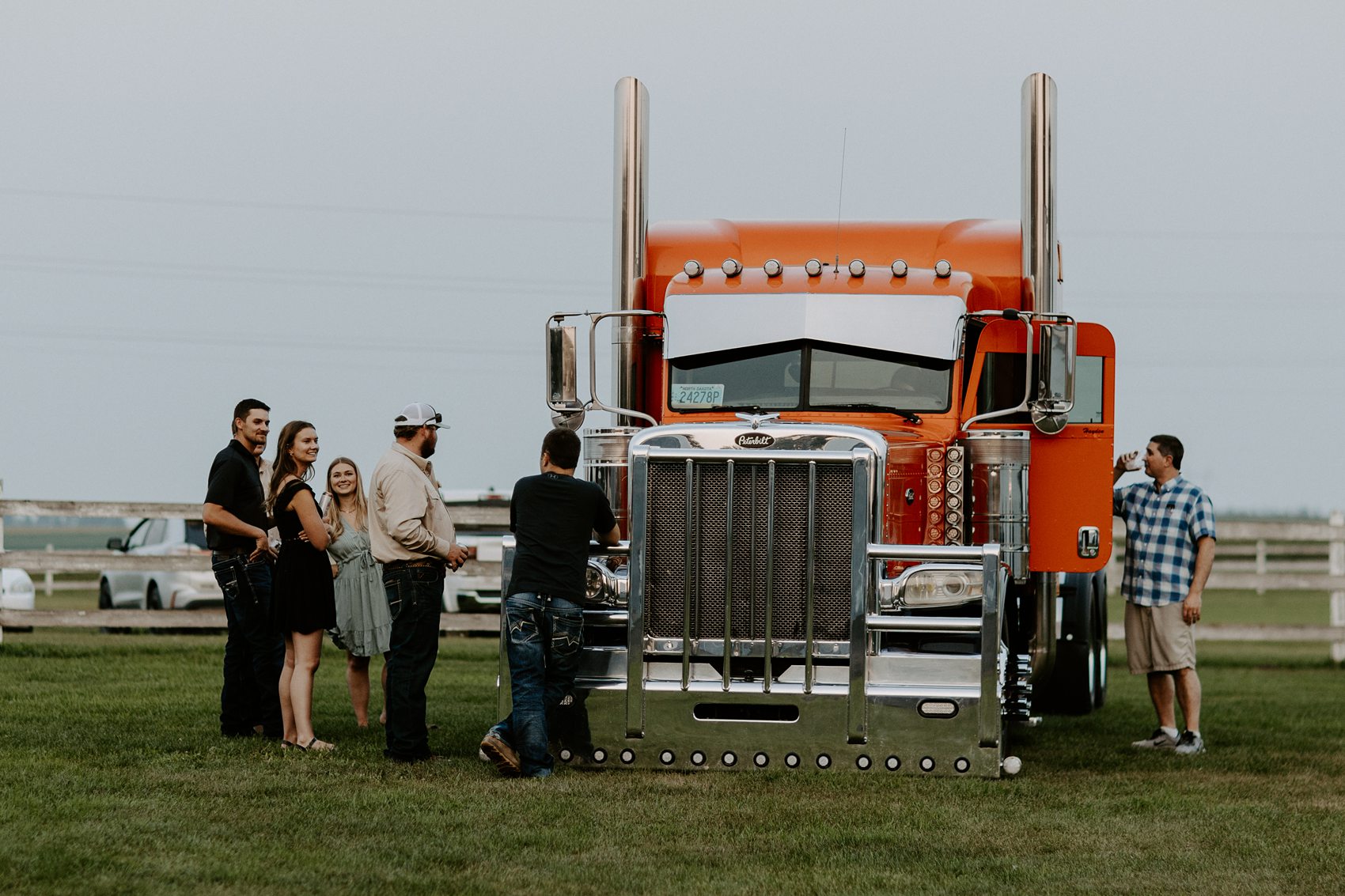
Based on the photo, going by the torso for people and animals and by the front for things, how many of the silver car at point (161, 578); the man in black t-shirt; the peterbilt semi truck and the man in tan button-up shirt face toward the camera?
1

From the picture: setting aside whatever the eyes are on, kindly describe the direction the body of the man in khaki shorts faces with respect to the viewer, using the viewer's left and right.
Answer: facing the viewer and to the left of the viewer

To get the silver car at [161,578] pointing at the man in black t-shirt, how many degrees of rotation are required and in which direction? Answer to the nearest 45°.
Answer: approximately 135° to its left

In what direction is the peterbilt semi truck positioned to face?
toward the camera

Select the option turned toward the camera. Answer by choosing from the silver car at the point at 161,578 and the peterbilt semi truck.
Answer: the peterbilt semi truck

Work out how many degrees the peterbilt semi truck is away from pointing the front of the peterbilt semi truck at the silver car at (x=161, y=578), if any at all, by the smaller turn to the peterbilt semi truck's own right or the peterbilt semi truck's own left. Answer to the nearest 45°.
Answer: approximately 135° to the peterbilt semi truck's own right

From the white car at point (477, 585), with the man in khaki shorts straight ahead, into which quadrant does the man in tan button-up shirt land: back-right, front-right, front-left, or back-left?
front-right

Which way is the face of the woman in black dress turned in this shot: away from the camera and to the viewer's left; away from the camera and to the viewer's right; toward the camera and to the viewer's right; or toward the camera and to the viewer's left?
toward the camera and to the viewer's right

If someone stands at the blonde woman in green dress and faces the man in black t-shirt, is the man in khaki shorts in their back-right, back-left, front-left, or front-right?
front-left

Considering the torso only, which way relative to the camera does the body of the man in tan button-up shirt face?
to the viewer's right

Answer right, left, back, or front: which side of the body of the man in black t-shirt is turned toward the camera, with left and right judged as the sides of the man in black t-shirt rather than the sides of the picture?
back

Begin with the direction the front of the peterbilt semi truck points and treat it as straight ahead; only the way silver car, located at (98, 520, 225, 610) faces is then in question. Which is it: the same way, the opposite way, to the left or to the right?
to the right

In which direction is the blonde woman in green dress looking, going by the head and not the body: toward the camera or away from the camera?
toward the camera

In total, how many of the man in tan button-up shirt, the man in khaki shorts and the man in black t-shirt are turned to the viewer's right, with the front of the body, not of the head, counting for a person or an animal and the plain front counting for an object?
1

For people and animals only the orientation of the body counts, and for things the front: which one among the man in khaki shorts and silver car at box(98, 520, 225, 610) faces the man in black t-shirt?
the man in khaki shorts

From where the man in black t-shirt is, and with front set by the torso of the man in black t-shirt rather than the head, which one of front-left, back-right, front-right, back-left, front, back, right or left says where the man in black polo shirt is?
front-left

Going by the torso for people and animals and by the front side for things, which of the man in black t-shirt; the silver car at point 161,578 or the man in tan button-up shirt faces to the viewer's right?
the man in tan button-up shirt
